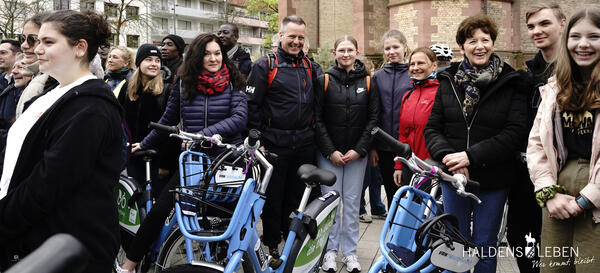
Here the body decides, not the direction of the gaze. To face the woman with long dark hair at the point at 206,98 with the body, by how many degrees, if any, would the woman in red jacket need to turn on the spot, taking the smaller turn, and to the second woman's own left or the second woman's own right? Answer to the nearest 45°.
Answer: approximately 45° to the second woman's own right

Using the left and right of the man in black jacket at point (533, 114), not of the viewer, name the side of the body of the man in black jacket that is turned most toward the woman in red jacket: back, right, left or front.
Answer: right

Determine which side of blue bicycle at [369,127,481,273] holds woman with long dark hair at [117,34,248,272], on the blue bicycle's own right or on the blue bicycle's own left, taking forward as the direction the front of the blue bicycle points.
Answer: on the blue bicycle's own right
